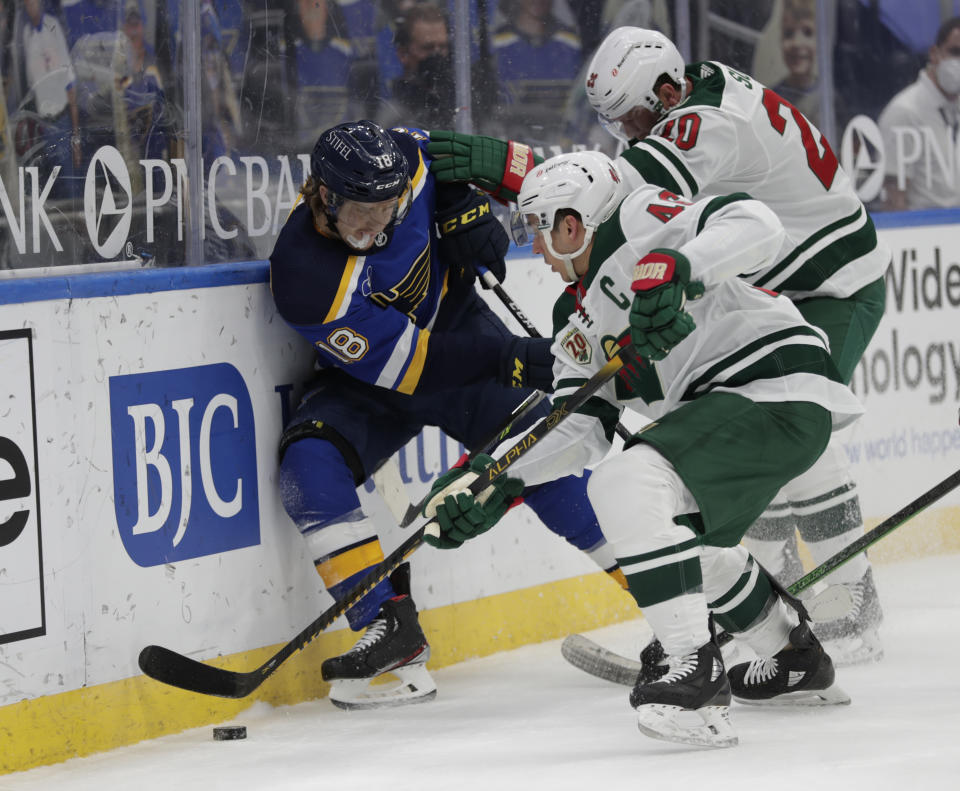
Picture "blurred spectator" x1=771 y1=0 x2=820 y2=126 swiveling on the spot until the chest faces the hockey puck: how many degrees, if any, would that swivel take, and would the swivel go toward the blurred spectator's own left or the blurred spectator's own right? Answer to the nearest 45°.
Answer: approximately 45° to the blurred spectator's own right

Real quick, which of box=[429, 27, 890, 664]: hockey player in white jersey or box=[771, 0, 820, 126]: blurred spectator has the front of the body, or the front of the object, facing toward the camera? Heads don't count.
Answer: the blurred spectator

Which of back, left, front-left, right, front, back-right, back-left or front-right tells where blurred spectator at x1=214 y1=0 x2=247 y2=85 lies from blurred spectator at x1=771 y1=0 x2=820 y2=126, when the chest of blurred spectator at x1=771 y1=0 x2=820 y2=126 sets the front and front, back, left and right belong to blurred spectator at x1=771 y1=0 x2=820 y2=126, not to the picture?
front-right

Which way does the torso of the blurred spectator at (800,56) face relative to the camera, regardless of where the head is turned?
toward the camera

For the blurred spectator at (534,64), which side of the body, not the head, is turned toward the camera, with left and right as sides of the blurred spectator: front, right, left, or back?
front

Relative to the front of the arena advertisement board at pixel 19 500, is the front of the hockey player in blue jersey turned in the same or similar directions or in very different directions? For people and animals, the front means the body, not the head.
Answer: same or similar directions

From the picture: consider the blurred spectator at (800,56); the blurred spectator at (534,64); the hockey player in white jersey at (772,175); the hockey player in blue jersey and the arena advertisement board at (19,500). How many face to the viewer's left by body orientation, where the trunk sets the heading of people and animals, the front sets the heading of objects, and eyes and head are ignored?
1

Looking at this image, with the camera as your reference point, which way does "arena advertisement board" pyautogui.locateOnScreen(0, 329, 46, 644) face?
facing the viewer and to the right of the viewer

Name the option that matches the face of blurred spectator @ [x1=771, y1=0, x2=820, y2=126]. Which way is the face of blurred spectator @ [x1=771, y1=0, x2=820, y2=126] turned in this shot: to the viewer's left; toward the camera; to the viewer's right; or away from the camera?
toward the camera

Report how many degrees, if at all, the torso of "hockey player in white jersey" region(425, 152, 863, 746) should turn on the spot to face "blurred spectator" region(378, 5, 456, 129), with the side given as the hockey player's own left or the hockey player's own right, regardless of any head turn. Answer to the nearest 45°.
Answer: approximately 90° to the hockey player's own right

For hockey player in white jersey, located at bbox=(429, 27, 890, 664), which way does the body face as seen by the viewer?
to the viewer's left

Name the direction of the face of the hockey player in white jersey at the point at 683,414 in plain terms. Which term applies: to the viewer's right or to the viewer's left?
to the viewer's left

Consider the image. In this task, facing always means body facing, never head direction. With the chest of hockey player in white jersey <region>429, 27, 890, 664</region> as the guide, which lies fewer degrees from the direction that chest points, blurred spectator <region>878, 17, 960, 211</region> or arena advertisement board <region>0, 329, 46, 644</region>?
the arena advertisement board

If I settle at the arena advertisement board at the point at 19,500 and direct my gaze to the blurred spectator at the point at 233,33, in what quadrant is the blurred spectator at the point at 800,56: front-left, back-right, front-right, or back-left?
front-right

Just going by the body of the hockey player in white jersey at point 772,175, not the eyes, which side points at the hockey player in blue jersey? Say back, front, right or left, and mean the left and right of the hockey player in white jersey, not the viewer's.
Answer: front

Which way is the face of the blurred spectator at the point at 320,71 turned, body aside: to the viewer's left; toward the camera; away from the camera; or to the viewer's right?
toward the camera

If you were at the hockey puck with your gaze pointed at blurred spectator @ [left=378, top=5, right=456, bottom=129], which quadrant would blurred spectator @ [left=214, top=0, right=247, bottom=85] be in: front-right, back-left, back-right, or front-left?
front-left
